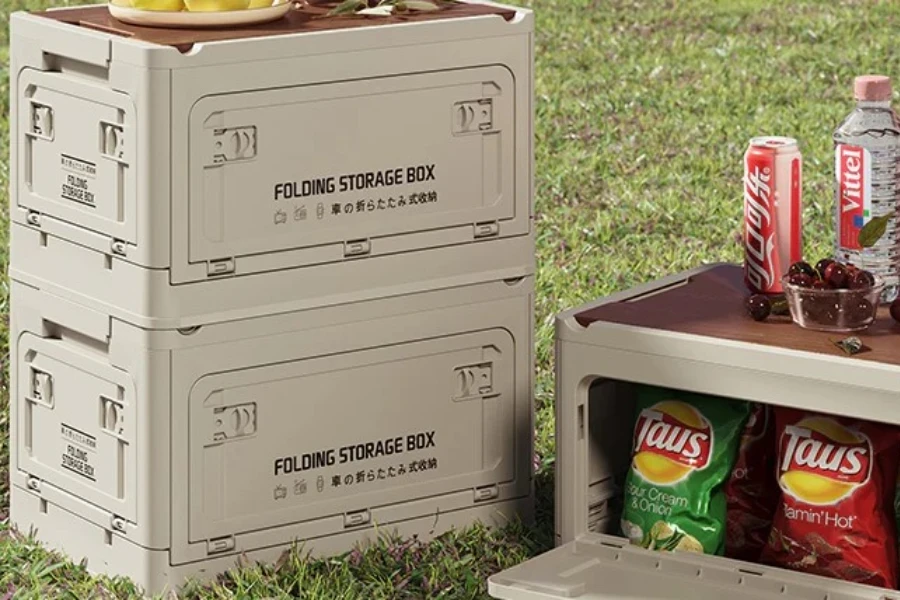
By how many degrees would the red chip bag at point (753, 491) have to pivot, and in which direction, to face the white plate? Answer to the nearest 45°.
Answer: approximately 45° to its right

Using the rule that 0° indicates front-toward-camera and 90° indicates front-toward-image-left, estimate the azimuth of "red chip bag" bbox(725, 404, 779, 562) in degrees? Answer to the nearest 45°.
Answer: approximately 45°

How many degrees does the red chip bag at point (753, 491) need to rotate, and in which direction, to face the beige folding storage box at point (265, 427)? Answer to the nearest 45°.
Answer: approximately 45° to its right

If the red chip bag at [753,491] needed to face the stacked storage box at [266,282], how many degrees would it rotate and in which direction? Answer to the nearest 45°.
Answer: approximately 45° to its right
